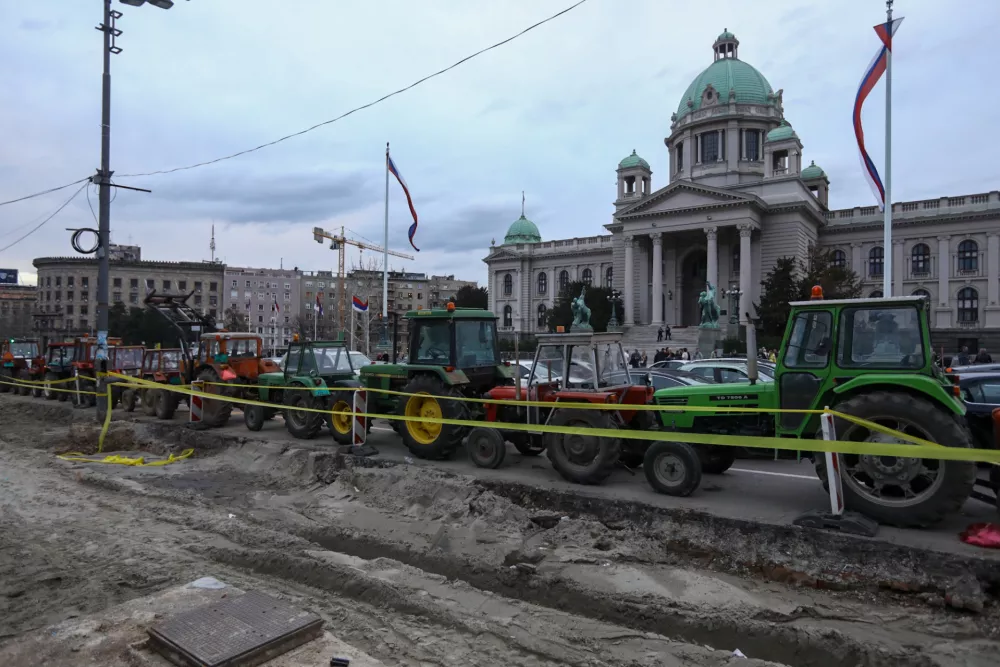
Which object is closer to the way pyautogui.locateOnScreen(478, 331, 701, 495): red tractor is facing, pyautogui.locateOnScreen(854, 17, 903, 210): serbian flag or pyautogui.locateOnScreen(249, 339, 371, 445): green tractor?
the green tractor

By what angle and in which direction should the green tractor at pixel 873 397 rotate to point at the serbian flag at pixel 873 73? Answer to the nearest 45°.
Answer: approximately 90° to its right

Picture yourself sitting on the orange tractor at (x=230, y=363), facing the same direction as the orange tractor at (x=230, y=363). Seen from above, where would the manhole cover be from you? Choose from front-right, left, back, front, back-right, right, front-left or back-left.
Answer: back-left

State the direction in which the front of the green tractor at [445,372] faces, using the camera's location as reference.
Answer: facing away from the viewer and to the left of the viewer

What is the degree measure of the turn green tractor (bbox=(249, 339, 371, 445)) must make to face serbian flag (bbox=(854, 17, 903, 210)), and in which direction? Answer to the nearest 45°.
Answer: approximately 135° to its right

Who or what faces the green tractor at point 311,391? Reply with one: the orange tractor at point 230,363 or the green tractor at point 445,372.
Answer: the green tractor at point 445,372

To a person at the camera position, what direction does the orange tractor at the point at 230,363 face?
facing away from the viewer and to the left of the viewer

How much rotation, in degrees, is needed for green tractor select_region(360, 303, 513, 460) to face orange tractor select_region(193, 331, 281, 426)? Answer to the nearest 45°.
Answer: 0° — it already faces it

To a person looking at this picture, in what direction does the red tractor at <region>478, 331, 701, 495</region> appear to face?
facing away from the viewer and to the left of the viewer

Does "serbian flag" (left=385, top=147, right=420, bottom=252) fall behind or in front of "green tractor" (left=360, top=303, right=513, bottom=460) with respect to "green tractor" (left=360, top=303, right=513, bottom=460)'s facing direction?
in front

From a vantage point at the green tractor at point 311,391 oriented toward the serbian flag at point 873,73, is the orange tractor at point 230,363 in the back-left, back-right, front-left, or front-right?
back-left

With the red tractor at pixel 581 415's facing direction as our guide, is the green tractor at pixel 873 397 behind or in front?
behind

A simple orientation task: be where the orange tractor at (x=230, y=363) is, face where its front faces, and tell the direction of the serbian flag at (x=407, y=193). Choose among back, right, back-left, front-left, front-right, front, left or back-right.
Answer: right

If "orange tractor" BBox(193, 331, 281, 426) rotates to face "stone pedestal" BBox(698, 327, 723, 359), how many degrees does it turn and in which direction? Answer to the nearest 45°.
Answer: approximately 90° to its right

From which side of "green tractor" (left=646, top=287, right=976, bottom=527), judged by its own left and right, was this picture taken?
left

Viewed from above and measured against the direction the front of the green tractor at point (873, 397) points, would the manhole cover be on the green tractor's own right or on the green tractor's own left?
on the green tractor's own left

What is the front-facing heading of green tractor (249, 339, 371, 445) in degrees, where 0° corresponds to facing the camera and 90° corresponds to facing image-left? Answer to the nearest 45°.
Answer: approximately 135°
